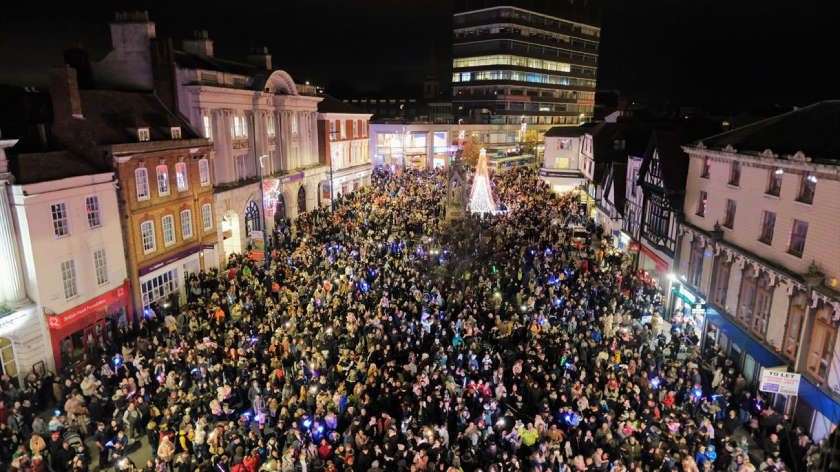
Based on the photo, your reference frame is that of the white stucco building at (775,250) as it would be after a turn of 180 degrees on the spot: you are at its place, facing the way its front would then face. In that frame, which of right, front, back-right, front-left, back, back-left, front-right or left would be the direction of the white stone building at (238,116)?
back-left

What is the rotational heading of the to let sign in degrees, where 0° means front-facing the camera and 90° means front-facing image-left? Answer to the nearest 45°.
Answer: approximately 0°

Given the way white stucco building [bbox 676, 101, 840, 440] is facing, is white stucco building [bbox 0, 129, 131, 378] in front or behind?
in front

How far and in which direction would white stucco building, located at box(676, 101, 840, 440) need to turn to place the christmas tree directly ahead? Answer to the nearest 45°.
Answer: approximately 90° to its right

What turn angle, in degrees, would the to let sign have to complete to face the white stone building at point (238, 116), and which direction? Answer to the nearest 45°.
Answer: approximately 90° to its right

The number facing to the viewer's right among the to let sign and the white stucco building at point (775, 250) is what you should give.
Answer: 0

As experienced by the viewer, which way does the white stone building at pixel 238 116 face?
facing the viewer and to the right of the viewer

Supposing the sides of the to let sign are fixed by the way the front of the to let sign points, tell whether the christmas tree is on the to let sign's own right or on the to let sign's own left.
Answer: on the to let sign's own right

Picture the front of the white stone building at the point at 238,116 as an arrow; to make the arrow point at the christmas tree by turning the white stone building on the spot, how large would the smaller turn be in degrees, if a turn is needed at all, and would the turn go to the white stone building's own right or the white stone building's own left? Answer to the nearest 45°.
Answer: approximately 45° to the white stone building's own left

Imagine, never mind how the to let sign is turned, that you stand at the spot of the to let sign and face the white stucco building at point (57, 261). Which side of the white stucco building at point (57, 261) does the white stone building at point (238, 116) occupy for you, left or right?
right

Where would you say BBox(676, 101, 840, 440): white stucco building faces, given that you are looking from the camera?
facing the viewer and to the left of the viewer
